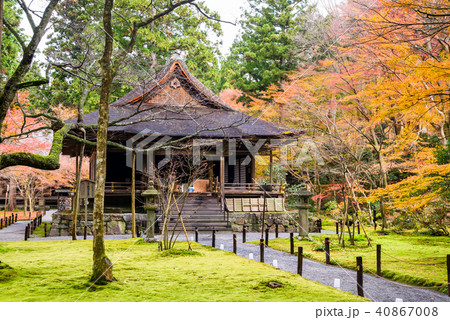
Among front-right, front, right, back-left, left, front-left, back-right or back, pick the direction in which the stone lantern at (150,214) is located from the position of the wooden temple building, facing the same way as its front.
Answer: front

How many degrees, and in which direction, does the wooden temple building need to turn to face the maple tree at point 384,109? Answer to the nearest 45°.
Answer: approximately 45° to its left

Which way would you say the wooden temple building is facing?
toward the camera

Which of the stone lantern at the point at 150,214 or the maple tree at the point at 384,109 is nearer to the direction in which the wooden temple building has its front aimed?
the stone lantern
